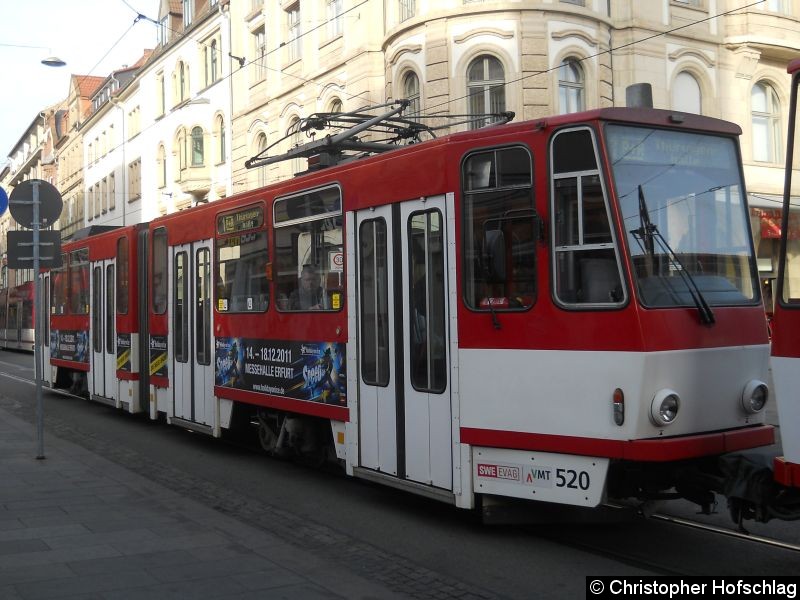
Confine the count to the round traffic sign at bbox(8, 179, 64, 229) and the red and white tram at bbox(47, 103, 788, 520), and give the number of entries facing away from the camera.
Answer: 1

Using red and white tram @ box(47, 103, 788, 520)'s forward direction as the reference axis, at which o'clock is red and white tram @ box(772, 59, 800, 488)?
red and white tram @ box(772, 59, 800, 488) is roughly at 12 o'clock from red and white tram @ box(47, 103, 788, 520).

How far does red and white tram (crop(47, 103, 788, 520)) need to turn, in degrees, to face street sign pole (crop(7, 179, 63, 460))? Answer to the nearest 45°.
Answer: approximately 180°

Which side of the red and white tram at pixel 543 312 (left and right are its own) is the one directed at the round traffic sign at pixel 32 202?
back

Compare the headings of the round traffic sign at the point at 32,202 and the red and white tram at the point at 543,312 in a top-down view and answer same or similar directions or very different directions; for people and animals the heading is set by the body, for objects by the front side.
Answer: very different directions

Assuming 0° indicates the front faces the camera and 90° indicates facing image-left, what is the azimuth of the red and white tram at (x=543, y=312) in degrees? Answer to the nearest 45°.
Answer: approximately 315°

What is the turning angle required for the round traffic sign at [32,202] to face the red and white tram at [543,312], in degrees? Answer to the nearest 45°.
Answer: approximately 135° to its right

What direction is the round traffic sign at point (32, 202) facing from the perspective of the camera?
away from the camera

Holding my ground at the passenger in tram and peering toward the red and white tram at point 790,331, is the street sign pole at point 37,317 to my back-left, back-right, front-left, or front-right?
back-right

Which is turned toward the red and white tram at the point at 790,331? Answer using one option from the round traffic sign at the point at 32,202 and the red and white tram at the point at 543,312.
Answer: the red and white tram at the point at 543,312

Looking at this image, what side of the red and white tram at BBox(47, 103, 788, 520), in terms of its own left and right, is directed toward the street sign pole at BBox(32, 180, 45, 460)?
back

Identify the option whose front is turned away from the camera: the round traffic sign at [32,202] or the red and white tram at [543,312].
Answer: the round traffic sign
